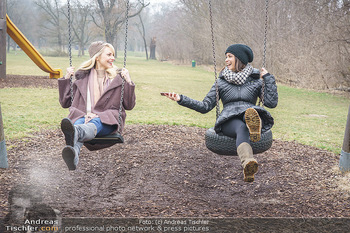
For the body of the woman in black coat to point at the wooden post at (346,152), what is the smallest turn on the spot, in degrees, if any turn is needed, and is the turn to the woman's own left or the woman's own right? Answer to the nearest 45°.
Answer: approximately 135° to the woman's own left

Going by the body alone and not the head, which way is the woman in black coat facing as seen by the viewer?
toward the camera

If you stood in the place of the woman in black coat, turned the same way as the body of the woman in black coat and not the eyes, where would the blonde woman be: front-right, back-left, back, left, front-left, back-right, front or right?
right

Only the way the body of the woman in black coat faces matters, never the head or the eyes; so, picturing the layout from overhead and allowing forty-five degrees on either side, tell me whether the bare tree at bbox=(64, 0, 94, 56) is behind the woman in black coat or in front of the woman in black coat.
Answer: behind

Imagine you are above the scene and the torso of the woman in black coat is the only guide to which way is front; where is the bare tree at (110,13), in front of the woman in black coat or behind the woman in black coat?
behind
